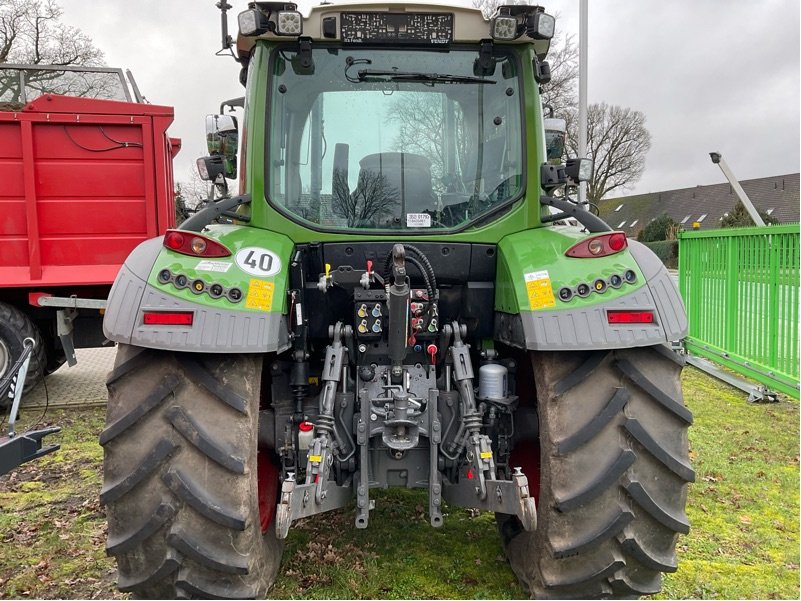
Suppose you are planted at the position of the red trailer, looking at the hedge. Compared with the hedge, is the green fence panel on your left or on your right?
right

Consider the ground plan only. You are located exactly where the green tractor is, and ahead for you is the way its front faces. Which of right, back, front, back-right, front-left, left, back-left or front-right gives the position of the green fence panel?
front-right

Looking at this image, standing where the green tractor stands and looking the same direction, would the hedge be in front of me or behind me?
in front

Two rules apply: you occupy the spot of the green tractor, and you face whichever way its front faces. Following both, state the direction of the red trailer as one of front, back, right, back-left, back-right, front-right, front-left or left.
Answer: front-left

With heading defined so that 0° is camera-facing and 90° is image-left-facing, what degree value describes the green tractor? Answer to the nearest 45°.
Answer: approximately 180°
